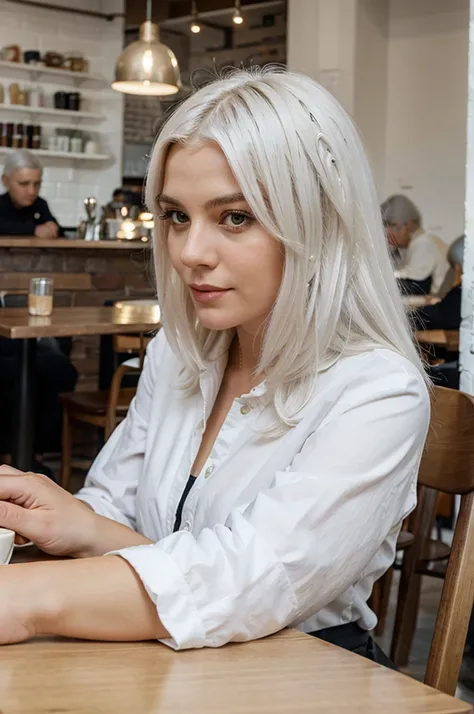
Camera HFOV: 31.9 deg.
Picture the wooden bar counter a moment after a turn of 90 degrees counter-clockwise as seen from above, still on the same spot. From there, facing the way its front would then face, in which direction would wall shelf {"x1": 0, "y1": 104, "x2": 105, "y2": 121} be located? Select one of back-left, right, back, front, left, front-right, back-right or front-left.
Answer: left

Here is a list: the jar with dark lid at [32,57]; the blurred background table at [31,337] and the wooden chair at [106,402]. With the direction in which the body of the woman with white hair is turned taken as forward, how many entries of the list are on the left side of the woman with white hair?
0

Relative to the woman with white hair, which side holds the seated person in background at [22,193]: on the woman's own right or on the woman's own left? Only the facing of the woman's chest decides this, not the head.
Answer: on the woman's own right

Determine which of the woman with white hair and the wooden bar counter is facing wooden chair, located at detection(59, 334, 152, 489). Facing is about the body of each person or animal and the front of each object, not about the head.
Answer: the wooden bar counter

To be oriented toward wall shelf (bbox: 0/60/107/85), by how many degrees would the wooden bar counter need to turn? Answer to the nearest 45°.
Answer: approximately 180°

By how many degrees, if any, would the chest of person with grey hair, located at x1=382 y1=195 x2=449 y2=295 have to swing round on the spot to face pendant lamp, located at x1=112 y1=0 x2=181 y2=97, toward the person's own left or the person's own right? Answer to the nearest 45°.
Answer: approximately 45° to the person's own left

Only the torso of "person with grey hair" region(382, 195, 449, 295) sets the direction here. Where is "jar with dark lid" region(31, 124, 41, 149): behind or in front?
in front

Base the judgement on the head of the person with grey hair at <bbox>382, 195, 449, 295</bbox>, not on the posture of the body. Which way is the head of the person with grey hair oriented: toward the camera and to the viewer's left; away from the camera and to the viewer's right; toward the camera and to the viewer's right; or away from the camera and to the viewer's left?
toward the camera and to the viewer's left

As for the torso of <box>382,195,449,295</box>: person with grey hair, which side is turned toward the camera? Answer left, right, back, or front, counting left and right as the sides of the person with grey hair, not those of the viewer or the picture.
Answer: left

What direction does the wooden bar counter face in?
toward the camera

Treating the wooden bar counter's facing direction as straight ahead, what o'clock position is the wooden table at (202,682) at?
The wooden table is roughly at 12 o'clock from the wooden bar counter.

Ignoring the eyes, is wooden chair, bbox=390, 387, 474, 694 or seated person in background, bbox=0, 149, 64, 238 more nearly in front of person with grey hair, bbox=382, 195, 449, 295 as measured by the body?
the seated person in background

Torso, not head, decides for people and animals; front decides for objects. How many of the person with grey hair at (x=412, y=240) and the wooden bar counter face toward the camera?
1

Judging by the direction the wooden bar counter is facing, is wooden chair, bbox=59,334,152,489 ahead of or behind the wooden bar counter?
ahead

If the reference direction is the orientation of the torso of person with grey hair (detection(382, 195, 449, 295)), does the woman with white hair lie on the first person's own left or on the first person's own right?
on the first person's own left

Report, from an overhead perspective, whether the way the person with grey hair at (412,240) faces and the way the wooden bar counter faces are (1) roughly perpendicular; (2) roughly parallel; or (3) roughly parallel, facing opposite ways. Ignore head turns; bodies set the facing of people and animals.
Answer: roughly perpendicular
